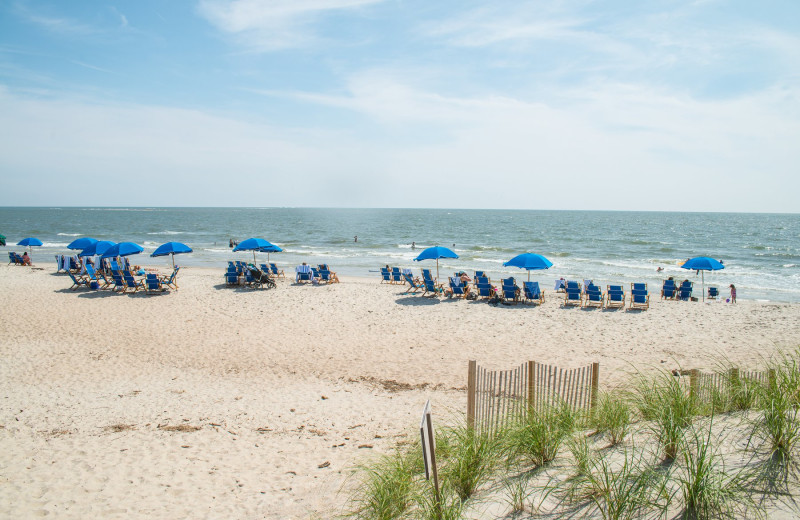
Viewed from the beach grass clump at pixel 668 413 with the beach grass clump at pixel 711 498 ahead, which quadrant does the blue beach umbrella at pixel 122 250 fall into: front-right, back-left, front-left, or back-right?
back-right

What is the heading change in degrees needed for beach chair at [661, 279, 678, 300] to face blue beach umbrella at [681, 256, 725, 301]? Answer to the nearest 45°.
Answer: approximately 90° to its right

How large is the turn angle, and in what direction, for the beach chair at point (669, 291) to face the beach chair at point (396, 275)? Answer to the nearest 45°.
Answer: approximately 90° to its left

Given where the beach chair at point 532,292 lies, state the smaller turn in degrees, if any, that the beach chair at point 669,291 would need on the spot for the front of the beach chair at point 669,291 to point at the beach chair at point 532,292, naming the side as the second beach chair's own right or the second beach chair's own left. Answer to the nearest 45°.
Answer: approximately 135° to the second beach chair's own left

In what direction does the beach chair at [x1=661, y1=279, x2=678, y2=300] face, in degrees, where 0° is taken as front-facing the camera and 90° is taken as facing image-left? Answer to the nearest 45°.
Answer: approximately 180°

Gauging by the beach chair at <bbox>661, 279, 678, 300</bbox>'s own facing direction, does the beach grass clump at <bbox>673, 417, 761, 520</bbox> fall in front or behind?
behind

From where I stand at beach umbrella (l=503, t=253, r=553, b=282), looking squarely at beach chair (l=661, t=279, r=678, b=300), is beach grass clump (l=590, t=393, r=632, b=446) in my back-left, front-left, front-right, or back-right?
back-right
